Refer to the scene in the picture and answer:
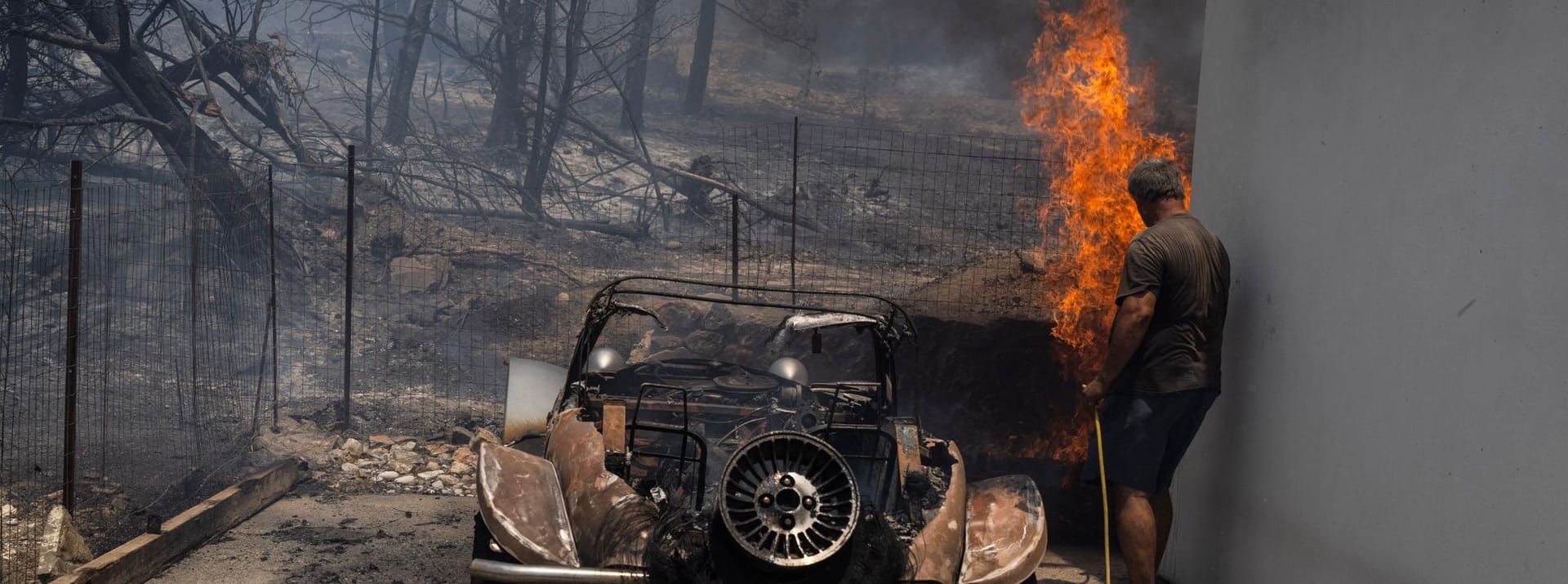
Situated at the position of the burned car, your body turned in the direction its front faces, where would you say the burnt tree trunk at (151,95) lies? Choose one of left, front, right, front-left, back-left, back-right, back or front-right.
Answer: front-left

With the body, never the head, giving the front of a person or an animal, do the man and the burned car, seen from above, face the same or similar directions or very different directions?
same or similar directions

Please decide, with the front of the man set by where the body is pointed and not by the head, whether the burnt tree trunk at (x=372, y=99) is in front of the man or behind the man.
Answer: in front

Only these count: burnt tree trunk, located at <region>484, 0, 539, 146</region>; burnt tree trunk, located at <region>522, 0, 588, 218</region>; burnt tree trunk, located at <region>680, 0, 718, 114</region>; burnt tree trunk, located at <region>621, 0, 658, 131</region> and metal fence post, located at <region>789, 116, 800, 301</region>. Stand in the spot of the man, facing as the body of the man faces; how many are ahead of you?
5

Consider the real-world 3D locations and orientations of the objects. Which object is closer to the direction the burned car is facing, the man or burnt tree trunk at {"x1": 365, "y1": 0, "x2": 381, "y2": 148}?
the burnt tree trunk

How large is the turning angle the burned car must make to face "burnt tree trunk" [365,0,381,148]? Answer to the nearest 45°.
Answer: approximately 45° to its left

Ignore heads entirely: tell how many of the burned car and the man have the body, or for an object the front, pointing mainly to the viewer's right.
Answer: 0

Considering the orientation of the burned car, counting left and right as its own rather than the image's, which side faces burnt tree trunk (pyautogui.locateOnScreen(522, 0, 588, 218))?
front

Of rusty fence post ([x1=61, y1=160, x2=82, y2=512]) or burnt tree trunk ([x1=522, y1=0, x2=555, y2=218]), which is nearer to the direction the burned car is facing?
the burnt tree trunk

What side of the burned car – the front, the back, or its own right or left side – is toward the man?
right

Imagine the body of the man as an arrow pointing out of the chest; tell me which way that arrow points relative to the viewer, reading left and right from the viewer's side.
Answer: facing away from the viewer and to the left of the viewer

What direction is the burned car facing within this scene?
away from the camera

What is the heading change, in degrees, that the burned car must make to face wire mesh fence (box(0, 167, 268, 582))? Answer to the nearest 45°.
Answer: approximately 45° to its left

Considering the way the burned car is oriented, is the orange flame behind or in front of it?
in front

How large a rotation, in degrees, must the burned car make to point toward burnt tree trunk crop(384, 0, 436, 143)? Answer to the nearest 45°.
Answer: approximately 45° to its left

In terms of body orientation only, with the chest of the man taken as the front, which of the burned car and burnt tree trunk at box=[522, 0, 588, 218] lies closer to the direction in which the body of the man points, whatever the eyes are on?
the burnt tree trunk

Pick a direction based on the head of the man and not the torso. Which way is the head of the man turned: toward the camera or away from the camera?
away from the camera
